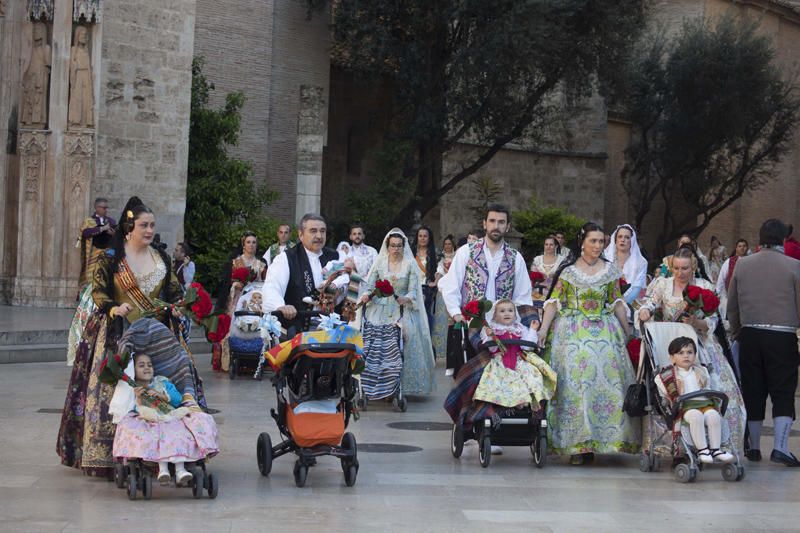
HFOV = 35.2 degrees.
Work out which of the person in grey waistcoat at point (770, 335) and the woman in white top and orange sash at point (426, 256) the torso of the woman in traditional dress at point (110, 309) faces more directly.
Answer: the person in grey waistcoat

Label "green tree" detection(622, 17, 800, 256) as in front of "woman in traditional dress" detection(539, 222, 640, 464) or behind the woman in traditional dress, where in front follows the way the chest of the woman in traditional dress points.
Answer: behind

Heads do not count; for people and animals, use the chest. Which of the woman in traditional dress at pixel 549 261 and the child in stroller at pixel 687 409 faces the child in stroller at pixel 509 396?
the woman in traditional dress

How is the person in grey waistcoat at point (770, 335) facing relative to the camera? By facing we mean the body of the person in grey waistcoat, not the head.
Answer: away from the camera

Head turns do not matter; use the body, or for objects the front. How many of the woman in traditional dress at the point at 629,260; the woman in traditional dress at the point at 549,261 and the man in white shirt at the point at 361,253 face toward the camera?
3

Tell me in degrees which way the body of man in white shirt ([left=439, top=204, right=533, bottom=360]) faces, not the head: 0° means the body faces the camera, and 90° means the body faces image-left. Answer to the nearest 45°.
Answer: approximately 0°

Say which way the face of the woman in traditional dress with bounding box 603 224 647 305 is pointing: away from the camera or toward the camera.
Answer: toward the camera

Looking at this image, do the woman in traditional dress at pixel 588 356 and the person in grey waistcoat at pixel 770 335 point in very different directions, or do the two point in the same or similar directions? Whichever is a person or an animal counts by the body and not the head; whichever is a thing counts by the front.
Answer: very different directions

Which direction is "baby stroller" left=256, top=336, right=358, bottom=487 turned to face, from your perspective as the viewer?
facing the viewer

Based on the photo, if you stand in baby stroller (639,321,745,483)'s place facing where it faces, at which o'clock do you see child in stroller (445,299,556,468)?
The child in stroller is roughly at 4 o'clock from the baby stroller.

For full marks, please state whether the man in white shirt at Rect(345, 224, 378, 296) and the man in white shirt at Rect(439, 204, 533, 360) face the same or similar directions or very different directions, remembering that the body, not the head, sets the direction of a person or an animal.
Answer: same or similar directions

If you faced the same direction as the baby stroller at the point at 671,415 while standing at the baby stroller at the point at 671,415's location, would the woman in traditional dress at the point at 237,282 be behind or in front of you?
behind

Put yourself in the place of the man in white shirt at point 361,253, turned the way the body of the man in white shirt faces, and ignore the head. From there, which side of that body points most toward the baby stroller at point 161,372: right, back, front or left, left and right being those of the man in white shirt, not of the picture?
front

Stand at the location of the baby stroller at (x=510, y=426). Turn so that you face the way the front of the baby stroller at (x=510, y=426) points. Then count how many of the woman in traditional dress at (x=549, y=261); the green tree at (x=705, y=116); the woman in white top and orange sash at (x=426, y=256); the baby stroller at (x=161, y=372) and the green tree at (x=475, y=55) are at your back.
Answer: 4

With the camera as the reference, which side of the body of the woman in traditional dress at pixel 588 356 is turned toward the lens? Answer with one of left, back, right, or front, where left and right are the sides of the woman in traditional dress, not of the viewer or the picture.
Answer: front

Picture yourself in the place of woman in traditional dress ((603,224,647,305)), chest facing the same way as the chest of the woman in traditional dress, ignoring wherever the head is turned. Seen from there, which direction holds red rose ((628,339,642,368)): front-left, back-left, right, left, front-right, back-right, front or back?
front

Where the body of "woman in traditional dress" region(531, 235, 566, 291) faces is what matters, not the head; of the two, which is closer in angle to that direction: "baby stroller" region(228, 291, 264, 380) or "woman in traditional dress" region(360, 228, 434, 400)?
the woman in traditional dress

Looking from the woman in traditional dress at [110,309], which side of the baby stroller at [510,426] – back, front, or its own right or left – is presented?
right
